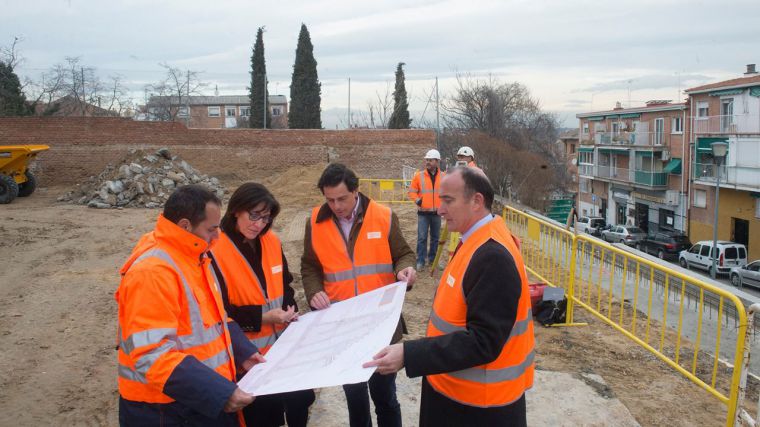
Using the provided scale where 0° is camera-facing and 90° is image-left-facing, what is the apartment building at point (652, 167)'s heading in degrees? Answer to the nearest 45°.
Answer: approximately 45°

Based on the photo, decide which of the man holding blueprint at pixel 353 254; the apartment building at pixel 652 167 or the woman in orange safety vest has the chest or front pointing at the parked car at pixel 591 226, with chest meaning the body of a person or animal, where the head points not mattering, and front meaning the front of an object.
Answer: the apartment building

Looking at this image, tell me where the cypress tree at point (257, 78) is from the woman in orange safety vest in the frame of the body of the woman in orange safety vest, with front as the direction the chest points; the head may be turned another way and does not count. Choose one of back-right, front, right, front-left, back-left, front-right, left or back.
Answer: back-left

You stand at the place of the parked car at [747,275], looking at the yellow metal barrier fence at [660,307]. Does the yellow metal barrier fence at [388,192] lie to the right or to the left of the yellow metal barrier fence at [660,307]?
right

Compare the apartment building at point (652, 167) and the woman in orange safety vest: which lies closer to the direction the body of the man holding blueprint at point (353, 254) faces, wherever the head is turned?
the woman in orange safety vest

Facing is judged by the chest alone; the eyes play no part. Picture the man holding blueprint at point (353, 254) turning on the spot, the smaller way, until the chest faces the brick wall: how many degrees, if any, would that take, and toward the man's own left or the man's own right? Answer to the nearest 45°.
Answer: approximately 180°
